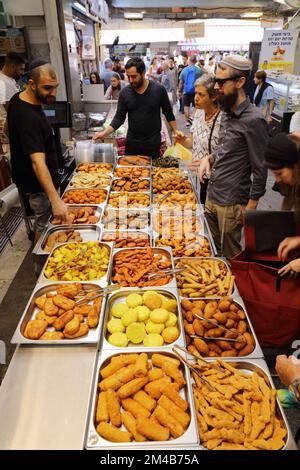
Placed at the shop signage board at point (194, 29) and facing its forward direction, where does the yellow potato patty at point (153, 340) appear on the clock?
The yellow potato patty is roughly at 12 o'clock from the shop signage board.

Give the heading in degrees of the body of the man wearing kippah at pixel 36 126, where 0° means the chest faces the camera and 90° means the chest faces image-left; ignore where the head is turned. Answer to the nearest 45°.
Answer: approximately 270°

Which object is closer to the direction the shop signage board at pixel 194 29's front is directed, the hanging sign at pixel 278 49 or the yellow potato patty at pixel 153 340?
the yellow potato patty

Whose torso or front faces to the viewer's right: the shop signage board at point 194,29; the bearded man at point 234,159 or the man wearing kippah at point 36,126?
the man wearing kippah

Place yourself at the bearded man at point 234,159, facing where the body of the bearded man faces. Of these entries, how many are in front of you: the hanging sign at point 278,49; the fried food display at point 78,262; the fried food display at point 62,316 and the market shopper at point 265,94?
2

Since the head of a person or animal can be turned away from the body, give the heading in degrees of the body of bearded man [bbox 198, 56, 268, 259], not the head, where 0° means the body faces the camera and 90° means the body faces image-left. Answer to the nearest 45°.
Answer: approximately 45°

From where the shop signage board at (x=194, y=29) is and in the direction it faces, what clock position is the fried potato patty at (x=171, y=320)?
The fried potato patty is roughly at 12 o'clock from the shop signage board.

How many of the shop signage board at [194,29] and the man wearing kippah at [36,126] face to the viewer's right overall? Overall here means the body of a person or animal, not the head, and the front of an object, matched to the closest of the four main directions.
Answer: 1

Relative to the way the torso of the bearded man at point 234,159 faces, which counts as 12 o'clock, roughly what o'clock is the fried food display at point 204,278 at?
The fried food display is roughly at 11 o'clock from the bearded man.
